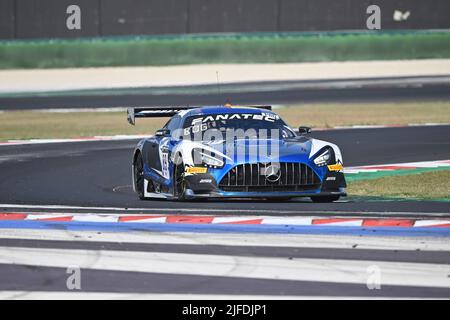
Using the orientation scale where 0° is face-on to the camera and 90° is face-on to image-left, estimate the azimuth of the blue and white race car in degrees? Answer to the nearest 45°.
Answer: approximately 0°
